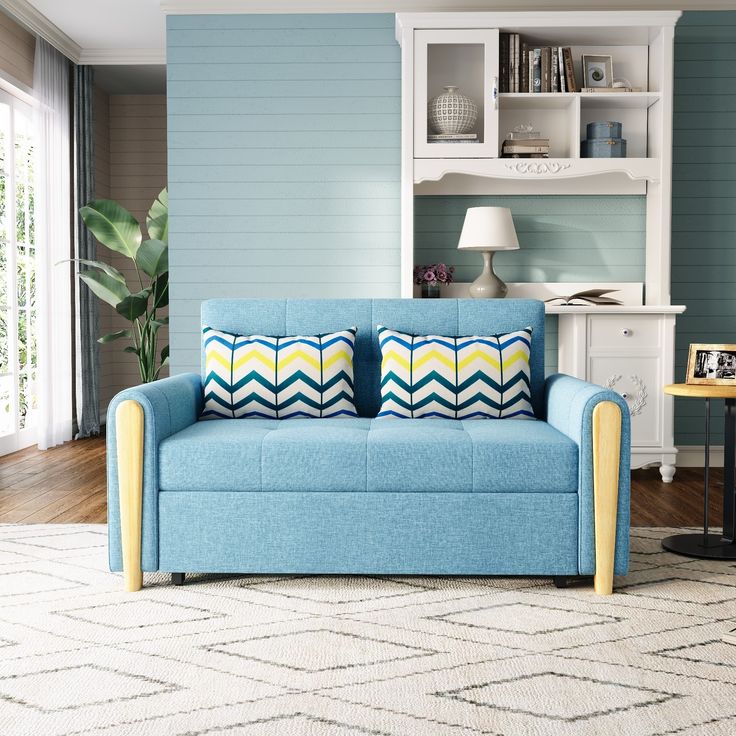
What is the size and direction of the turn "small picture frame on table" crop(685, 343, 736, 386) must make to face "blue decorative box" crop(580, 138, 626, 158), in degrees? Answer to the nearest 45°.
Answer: approximately 180°

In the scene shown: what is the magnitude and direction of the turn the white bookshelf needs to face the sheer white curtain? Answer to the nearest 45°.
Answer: approximately 90° to its right

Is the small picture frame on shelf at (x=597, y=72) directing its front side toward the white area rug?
yes

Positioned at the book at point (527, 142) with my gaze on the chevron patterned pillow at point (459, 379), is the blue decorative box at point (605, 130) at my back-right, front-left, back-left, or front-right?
back-left

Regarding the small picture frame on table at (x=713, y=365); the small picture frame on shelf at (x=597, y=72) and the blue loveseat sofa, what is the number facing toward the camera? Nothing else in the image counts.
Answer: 3

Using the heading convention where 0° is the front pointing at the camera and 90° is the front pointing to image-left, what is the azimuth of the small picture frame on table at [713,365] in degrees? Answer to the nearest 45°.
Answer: approximately 0°

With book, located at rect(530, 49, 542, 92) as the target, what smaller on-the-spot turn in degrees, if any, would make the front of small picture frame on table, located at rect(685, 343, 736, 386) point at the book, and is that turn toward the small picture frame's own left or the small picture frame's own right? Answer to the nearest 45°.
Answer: approximately 135° to the small picture frame's own right

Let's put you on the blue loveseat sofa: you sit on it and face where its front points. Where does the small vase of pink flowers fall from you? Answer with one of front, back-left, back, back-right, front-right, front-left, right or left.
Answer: back

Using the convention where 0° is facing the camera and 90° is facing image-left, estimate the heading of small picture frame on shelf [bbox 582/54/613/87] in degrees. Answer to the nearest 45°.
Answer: approximately 0°
